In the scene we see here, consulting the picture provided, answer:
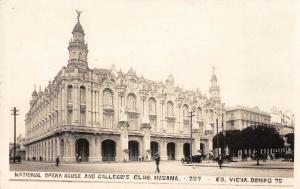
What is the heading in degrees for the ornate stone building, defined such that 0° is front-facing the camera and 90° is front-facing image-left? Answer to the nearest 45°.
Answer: approximately 315°

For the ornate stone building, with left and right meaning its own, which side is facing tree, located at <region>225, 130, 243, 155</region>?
left
